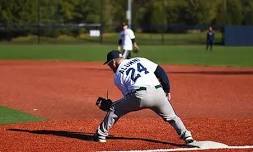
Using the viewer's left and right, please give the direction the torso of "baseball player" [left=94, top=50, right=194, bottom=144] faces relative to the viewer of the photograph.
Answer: facing away from the viewer and to the left of the viewer

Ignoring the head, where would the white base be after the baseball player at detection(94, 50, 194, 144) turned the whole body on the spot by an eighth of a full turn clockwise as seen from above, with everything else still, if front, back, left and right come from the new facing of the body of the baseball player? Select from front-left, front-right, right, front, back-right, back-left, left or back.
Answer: right
